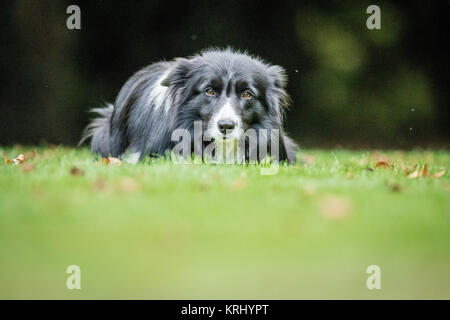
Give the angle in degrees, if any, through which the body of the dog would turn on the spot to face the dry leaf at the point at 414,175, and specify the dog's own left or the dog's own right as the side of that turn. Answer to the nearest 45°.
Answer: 0° — it already faces it

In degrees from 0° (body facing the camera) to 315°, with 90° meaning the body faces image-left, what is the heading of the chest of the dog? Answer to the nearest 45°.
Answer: approximately 315°

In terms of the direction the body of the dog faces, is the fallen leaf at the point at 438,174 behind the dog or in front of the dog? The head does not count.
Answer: in front

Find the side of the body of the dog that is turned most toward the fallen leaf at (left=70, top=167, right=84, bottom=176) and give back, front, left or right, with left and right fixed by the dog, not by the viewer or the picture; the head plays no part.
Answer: right
